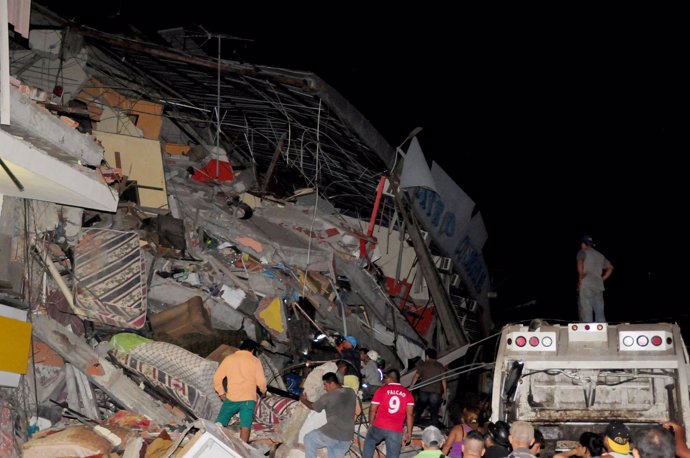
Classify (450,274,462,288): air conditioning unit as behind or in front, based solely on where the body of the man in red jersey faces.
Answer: in front

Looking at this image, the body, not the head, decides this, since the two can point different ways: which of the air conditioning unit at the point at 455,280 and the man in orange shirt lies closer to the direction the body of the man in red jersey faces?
the air conditioning unit

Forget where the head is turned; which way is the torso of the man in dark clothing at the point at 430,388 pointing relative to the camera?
away from the camera

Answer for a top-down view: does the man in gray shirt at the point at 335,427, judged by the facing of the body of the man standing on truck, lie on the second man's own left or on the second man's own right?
on the second man's own left

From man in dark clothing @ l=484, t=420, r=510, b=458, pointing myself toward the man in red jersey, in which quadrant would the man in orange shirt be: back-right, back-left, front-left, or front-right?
front-left

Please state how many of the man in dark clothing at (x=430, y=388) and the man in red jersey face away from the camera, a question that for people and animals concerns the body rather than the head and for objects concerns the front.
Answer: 2

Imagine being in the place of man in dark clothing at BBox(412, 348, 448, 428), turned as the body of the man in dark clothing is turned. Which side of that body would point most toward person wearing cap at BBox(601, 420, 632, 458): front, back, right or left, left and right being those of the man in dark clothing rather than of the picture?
back

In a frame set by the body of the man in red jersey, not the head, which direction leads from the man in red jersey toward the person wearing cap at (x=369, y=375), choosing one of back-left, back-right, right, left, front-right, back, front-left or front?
front

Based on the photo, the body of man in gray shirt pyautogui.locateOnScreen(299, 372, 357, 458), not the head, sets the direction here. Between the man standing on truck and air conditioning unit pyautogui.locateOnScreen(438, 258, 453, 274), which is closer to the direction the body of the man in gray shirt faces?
the air conditioning unit

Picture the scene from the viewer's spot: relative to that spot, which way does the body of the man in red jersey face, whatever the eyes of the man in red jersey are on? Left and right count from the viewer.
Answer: facing away from the viewer

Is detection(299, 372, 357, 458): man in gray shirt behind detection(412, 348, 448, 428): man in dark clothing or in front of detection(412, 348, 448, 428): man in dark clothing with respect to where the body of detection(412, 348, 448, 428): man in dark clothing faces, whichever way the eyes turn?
behind
